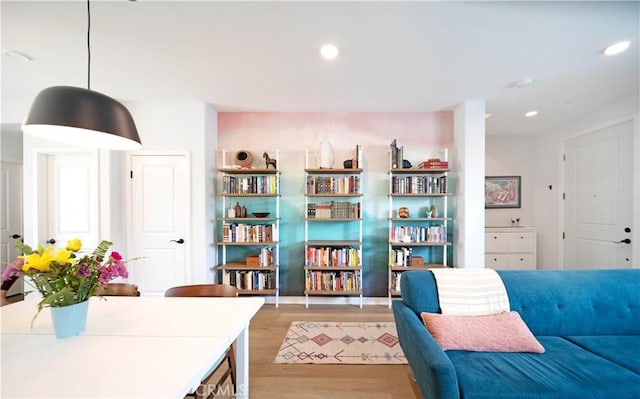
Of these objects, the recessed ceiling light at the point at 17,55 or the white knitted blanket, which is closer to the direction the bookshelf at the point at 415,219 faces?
the white knitted blanket

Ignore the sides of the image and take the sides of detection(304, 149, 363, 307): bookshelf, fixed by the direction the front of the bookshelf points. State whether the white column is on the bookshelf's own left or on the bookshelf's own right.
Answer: on the bookshelf's own left

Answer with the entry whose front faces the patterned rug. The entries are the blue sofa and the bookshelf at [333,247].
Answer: the bookshelf

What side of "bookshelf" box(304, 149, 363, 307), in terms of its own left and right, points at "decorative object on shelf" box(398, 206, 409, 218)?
left

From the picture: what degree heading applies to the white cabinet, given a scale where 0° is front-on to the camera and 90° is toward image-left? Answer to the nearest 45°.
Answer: approximately 0°
